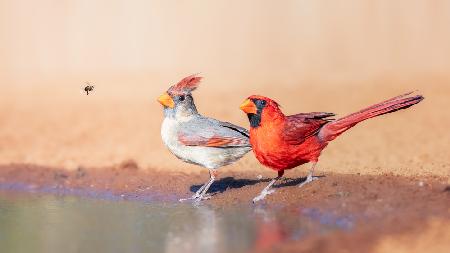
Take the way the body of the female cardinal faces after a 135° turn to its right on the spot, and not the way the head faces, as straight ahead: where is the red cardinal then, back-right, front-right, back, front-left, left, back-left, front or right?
right

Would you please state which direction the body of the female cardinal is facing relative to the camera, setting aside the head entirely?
to the viewer's left
